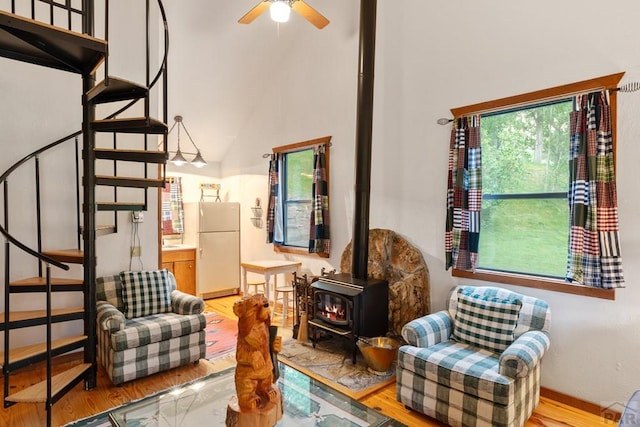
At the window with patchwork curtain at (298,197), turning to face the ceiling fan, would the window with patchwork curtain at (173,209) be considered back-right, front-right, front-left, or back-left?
back-right

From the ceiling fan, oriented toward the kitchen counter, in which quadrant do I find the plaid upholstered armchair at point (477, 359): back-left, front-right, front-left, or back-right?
back-right

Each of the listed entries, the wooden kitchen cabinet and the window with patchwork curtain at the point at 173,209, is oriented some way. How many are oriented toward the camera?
2

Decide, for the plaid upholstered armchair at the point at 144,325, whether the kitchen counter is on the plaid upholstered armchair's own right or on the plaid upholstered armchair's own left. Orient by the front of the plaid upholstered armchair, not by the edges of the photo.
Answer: on the plaid upholstered armchair's own left

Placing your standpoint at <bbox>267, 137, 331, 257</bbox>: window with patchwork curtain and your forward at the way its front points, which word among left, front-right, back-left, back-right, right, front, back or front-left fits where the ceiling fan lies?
front-left

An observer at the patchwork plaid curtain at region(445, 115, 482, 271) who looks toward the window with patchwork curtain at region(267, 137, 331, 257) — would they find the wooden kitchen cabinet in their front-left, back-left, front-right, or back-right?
front-left

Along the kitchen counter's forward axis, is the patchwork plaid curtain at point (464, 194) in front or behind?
in front

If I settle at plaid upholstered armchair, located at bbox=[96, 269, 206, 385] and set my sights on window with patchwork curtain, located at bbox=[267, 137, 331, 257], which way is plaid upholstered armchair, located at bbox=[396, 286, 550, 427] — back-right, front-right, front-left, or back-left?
front-right

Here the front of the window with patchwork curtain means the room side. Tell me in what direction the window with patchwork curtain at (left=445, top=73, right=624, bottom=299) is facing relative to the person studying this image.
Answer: facing the viewer and to the left of the viewer

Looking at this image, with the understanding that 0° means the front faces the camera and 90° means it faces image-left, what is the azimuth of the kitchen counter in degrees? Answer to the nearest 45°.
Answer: approximately 0°

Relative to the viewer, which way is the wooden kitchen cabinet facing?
toward the camera

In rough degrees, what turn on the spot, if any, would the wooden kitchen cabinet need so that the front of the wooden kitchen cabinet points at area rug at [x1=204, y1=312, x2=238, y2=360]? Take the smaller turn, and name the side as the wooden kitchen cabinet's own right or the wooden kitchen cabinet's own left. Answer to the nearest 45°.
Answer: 0° — it already faces it

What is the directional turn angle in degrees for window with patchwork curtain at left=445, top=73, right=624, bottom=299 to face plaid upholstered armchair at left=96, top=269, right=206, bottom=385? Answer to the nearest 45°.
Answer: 0° — it already faces it

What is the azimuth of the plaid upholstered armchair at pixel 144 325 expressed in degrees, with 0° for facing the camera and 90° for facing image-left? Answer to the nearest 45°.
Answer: approximately 315°

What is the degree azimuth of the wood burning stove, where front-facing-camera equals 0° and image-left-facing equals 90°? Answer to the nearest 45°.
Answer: approximately 45°

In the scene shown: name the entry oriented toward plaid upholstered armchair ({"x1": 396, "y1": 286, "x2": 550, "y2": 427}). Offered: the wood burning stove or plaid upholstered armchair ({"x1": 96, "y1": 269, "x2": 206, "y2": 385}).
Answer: plaid upholstered armchair ({"x1": 96, "y1": 269, "x2": 206, "y2": 385})
